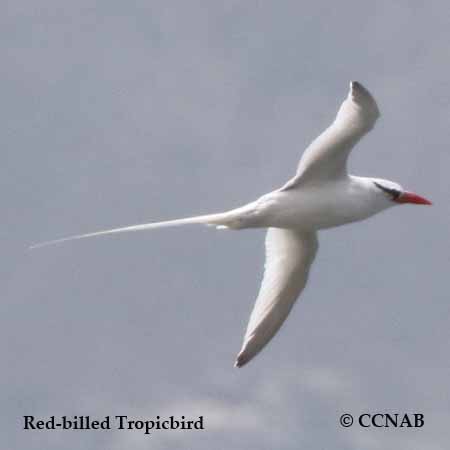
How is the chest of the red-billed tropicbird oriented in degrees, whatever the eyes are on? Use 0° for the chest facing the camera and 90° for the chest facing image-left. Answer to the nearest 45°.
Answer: approximately 270°
